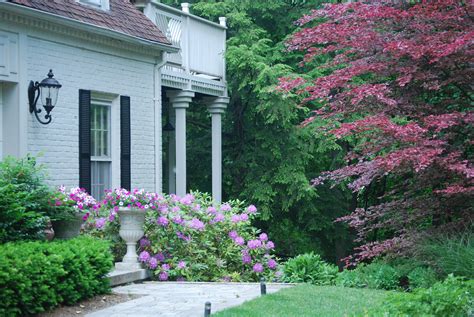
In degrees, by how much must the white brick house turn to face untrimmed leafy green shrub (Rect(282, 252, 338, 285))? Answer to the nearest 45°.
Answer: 0° — it already faces it

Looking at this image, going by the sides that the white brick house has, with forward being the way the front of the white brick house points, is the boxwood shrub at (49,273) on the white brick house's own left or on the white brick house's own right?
on the white brick house's own right

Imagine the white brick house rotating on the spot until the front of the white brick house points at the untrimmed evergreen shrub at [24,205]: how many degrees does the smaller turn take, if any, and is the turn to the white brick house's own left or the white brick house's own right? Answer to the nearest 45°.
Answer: approximately 45° to the white brick house's own right

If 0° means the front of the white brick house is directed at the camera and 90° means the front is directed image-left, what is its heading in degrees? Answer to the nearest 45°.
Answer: approximately 315°
